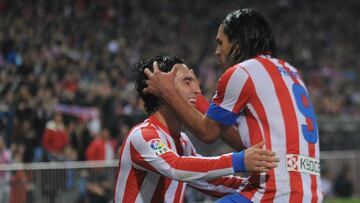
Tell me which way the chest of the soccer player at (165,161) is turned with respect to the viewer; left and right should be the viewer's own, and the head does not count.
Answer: facing to the right of the viewer

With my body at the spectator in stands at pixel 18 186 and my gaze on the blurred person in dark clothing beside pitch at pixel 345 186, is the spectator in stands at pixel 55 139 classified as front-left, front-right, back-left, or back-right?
front-left

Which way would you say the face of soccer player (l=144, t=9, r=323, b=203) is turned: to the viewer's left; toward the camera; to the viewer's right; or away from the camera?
to the viewer's left

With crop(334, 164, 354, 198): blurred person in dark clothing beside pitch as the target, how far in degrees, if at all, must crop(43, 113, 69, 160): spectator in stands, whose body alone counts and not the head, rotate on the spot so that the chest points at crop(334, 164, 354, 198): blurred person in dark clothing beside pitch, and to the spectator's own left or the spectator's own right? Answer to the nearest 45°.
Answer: approximately 90° to the spectator's own left

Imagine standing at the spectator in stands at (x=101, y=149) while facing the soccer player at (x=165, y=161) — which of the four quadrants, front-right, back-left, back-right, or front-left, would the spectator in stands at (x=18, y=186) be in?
front-right

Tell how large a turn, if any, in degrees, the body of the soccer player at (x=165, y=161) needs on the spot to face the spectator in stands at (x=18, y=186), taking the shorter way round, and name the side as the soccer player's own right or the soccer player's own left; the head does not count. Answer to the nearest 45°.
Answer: approximately 135° to the soccer player's own left

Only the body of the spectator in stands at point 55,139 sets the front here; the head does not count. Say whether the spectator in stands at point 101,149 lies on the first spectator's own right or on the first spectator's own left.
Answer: on the first spectator's own left

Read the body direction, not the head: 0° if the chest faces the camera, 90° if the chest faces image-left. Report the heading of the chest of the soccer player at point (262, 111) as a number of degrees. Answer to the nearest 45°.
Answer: approximately 135°

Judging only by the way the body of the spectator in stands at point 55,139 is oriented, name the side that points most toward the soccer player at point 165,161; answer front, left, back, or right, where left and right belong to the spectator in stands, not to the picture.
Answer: front

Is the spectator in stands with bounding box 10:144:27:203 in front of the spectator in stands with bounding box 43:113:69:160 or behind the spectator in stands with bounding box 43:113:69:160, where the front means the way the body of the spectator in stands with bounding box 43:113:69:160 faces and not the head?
in front

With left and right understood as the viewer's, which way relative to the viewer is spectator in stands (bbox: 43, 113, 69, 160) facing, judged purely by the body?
facing the viewer

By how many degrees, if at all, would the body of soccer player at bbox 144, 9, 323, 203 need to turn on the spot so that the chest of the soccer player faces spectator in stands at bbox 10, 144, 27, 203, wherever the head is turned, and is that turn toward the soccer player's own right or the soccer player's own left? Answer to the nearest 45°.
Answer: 0° — they already face them
